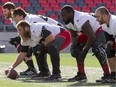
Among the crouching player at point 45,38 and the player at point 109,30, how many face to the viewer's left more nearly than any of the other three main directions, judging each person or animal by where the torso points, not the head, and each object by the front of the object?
2

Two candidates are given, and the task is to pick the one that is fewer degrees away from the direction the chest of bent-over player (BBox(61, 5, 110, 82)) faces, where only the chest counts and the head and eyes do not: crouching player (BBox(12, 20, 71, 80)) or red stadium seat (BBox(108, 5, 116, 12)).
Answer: the crouching player

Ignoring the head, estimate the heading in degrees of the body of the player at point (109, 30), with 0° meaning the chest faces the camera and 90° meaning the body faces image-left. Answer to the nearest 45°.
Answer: approximately 90°

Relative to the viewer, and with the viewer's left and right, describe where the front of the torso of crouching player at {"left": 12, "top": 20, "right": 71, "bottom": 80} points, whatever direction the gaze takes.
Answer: facing to the left of the viewer

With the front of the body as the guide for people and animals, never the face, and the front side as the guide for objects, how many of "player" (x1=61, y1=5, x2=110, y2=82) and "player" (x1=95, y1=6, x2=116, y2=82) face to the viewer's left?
2

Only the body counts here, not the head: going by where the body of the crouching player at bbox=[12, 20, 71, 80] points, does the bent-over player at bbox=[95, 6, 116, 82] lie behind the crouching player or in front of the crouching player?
behind

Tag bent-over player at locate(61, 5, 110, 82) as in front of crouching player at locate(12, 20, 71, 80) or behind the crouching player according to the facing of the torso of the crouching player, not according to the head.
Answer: behind

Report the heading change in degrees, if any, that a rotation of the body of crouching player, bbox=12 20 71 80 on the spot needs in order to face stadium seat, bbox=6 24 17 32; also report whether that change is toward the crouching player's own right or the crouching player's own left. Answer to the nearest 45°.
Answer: approximately 90° to the crouching player's own right

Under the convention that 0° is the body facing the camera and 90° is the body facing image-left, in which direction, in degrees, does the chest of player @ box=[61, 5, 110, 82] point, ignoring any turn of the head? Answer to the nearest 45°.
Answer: approximately 90°
